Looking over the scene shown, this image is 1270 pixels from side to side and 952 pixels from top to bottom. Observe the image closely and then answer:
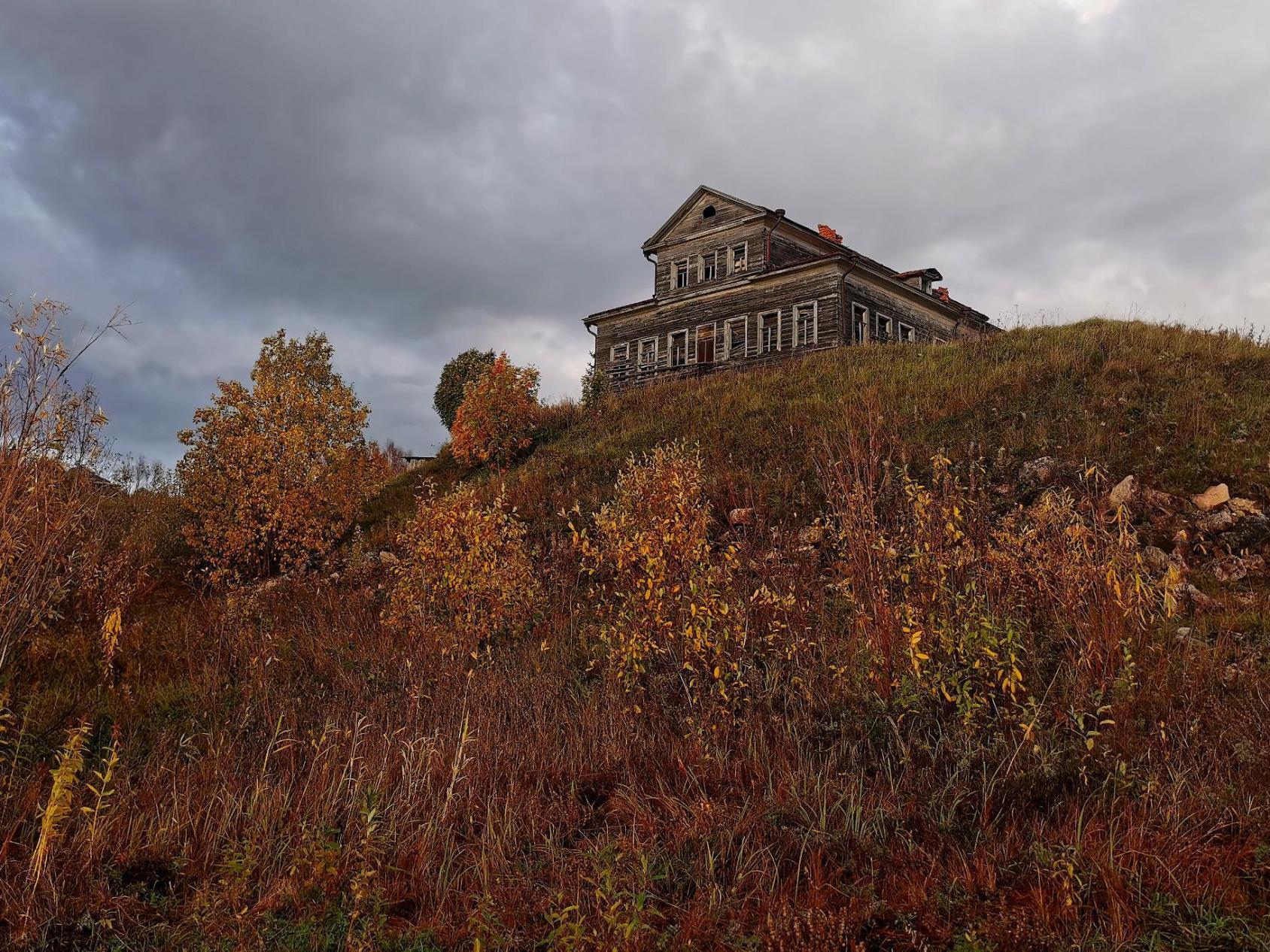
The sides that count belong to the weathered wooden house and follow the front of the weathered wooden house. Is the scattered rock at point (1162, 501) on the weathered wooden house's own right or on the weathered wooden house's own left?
on the weathered wooden house's own left

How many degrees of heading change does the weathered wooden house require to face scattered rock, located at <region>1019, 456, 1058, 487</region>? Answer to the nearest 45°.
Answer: approximately 45° to its left

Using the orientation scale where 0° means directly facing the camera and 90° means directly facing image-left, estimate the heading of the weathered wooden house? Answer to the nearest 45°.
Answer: approximately 45°

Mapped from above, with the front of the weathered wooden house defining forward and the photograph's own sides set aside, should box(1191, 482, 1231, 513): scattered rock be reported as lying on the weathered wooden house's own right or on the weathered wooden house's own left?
on the weathered wooden house's own left

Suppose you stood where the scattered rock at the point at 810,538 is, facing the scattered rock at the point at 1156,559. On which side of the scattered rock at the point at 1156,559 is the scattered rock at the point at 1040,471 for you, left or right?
left

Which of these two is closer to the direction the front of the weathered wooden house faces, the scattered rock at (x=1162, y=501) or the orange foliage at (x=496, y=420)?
the orange foliage

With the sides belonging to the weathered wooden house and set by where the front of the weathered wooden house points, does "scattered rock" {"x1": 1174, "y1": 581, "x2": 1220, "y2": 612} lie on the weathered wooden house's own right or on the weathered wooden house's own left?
on the weathered wooden house's own left

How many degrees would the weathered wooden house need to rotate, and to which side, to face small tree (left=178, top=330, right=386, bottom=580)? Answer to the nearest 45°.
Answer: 0° — it already faces it

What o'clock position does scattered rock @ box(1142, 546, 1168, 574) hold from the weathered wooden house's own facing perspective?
The scattered rock is roughly at 10 o'clock from the weathered wooden house.

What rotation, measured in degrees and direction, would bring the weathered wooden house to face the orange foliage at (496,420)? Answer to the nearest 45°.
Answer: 0° — it already faces it

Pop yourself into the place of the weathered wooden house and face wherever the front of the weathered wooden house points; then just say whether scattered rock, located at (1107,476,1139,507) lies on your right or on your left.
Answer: on your left

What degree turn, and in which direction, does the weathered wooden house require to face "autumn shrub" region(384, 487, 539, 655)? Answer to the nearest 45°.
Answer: approximately 45° to its left

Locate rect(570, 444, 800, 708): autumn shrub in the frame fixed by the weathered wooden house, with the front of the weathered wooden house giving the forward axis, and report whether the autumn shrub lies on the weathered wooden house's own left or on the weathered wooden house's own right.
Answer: on the weathered wooden house's own left
